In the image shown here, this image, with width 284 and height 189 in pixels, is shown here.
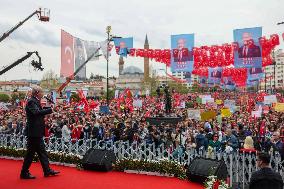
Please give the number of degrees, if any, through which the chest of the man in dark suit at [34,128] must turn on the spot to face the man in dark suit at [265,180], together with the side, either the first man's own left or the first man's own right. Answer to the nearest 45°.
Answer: approximately 45° to the first man's own right

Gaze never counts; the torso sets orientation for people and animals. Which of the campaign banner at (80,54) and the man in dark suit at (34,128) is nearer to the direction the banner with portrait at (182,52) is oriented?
the man in dark suit

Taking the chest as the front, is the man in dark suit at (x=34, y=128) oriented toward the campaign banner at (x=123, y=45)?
no

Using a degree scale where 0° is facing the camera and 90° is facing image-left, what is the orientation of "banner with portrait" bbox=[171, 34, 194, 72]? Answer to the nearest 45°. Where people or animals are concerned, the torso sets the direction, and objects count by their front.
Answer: approximately 0°

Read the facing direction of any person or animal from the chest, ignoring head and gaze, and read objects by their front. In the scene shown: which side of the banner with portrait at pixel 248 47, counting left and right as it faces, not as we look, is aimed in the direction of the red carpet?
front

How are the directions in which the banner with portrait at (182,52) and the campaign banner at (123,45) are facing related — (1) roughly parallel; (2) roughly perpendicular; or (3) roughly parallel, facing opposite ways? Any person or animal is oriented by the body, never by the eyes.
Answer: roughly parallel

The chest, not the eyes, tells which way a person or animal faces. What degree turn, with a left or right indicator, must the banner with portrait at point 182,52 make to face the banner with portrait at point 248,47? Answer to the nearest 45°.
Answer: approximately 45° to its left

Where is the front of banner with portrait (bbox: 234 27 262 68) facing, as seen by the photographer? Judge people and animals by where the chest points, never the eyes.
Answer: facing the viewer

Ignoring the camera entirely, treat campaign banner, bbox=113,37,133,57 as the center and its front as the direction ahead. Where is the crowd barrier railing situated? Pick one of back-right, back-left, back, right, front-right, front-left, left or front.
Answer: front

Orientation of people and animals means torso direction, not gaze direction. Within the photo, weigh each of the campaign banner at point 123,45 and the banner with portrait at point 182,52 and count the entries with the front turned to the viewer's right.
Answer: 0

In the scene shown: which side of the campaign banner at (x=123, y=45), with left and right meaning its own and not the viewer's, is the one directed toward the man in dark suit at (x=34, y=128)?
front

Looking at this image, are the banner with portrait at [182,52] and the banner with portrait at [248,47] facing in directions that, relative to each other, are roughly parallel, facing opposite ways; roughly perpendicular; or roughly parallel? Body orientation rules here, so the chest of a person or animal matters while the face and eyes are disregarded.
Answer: roughly parallel

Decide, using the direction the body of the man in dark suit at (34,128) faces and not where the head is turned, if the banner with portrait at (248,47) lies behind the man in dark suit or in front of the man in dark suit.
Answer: in front

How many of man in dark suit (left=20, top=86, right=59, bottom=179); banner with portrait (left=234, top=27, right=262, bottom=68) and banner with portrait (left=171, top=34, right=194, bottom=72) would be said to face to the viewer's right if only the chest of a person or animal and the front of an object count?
1

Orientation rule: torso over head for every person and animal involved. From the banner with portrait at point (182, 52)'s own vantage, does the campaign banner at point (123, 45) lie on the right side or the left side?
on its right

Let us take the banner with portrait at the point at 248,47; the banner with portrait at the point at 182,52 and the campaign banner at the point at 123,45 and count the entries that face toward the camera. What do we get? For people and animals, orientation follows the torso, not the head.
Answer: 3

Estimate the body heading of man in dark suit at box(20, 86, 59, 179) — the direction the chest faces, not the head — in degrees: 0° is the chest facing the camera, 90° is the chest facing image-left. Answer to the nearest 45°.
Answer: approximately 270°

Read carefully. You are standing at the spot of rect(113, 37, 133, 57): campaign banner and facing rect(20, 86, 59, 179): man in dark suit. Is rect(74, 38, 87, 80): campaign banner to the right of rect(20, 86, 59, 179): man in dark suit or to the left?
right
